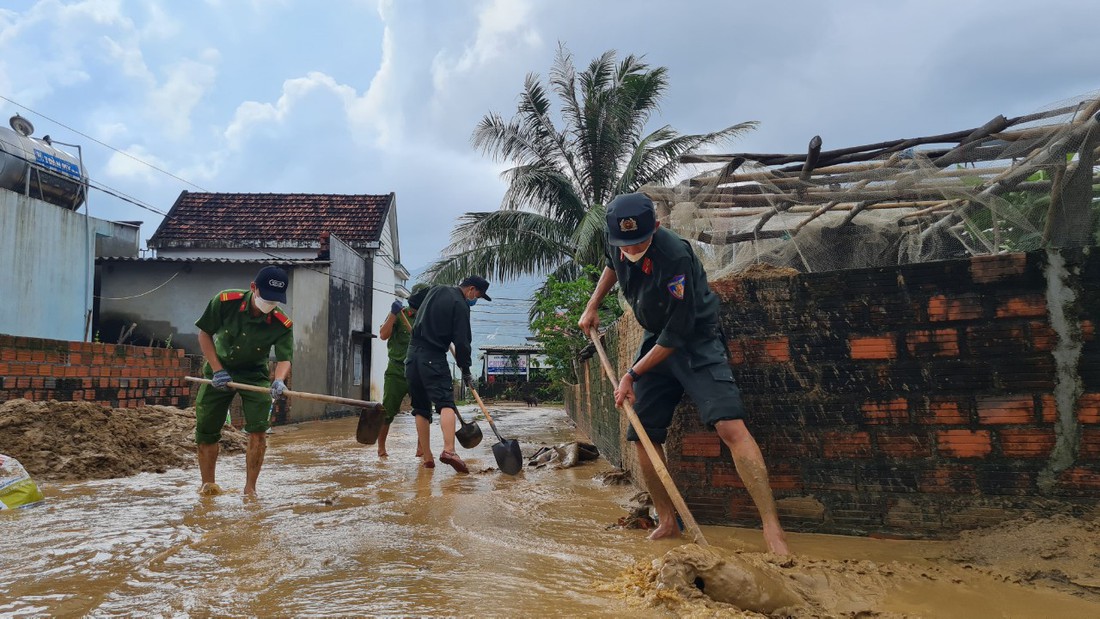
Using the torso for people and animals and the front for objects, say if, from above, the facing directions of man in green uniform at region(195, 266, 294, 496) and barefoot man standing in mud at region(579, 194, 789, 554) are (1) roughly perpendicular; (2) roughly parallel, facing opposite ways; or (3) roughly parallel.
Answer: roughly perpendicular

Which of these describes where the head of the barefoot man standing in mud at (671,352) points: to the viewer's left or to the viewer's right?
to the viewer's left

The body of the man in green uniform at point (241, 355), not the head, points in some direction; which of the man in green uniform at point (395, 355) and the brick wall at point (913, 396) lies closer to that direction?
the brick wall

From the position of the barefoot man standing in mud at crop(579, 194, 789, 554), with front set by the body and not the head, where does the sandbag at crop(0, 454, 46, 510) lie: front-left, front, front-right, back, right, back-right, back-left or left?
front-right

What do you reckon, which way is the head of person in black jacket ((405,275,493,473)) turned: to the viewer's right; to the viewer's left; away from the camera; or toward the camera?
to the viewer's right

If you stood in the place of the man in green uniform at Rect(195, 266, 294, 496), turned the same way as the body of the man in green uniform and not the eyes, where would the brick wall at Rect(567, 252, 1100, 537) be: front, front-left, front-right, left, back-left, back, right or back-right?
front-left

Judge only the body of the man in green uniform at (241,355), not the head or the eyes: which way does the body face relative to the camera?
toward the camera

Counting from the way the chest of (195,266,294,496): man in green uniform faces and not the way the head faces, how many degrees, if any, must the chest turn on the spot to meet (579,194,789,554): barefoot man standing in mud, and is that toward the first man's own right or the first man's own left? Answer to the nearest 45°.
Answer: approximately 45° to the first man's own left

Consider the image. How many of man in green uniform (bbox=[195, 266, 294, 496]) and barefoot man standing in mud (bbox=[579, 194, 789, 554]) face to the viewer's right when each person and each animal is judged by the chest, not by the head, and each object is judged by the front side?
0

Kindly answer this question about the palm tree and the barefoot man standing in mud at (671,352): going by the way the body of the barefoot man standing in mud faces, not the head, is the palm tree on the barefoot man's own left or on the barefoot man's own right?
on the barefoot man's own right

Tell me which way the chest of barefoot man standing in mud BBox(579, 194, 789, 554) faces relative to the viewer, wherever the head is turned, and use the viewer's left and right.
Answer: facing the viewer and to the left of the viewer

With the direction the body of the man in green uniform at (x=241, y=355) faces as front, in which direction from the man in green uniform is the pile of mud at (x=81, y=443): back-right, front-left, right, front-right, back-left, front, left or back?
back-right
